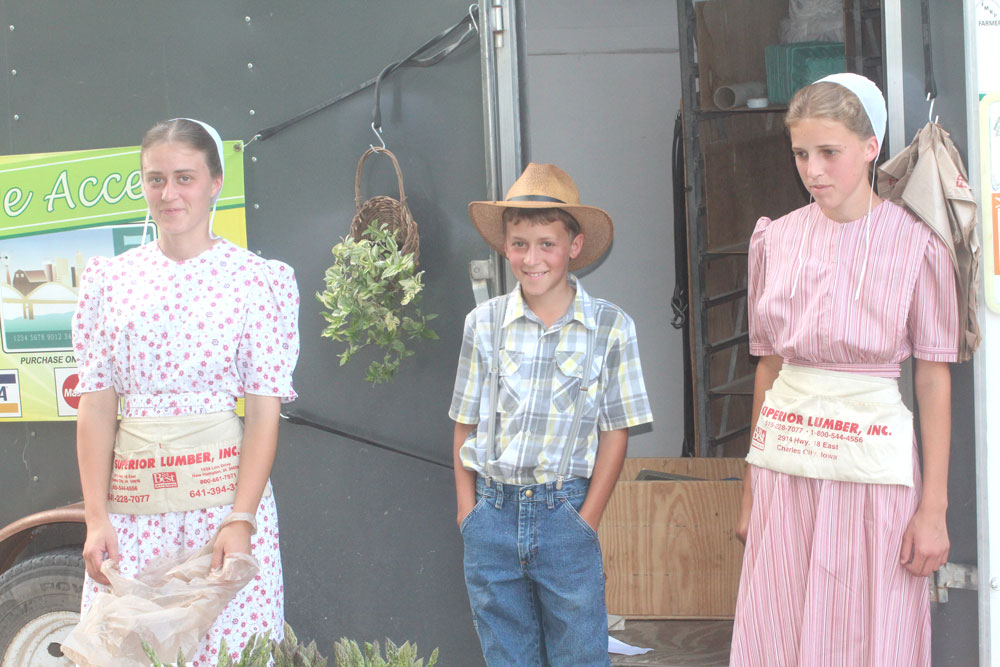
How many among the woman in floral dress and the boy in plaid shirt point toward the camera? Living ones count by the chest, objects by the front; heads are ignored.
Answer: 2

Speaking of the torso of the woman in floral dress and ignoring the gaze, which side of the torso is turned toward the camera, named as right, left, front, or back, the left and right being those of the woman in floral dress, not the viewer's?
front

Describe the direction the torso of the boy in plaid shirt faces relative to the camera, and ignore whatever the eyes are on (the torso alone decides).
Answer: toward the camera

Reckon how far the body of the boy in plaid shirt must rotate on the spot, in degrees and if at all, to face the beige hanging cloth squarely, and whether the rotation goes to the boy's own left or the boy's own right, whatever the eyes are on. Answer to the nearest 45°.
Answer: approximately 90° to the boy's own left

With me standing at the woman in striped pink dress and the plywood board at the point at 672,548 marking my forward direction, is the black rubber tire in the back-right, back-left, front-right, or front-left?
front-left

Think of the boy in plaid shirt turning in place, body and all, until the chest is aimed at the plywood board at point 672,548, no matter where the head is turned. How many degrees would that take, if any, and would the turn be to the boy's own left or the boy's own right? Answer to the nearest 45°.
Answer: approximately 180°

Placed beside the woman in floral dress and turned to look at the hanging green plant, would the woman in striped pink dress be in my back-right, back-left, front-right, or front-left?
front-right

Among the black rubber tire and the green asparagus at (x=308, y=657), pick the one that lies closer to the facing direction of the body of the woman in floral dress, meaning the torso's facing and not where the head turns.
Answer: the green asparagus

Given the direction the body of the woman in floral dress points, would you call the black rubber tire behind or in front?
behind

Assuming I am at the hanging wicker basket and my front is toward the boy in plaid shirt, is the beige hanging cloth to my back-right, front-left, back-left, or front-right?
front-left

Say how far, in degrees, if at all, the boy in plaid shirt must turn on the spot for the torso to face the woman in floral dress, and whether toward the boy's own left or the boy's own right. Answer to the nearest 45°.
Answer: approximately 90° to the boy's own right
